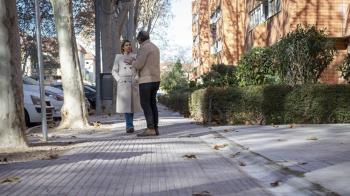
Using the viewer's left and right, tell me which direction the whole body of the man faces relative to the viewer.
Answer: facing away from the viewer and to the left of the viewer

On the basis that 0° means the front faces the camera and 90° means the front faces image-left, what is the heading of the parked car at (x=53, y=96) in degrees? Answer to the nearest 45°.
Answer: approximately 315°

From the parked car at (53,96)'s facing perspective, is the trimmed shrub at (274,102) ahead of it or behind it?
ahead

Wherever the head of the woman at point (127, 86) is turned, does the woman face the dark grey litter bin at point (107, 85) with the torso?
no

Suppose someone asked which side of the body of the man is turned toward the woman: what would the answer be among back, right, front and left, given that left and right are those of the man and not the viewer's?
front

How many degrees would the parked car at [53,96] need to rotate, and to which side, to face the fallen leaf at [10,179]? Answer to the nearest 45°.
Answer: approximately 45° to its right

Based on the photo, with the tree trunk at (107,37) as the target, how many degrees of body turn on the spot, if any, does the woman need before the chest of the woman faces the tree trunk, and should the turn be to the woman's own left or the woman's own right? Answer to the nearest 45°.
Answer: approximately 135° to the woman's own left

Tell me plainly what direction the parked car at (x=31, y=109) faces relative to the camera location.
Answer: facing the viewer and to the right of the viewer
